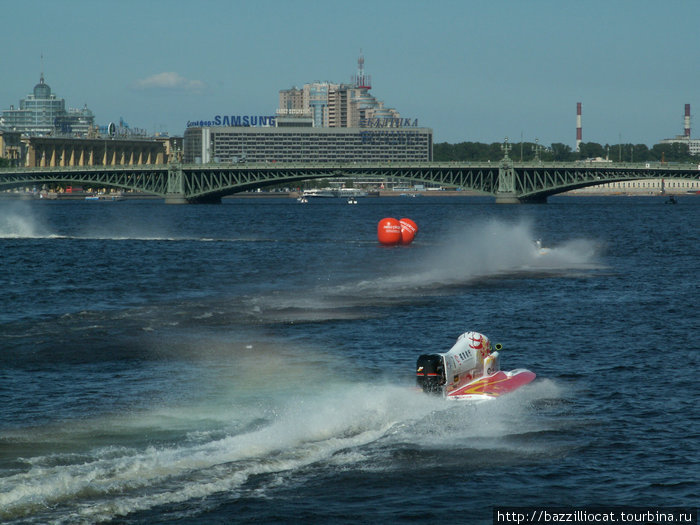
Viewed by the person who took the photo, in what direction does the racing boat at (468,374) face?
facing away from the viewer and to the right of the viewer
